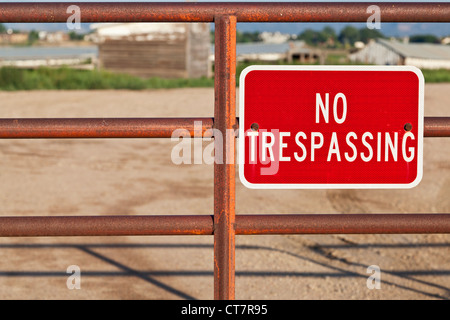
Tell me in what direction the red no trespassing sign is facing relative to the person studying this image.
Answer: facing the viewer

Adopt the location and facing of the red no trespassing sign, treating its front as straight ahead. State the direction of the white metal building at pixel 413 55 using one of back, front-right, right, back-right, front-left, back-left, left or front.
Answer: back

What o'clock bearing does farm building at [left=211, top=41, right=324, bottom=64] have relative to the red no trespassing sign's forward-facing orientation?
The farm building is roughly at 6 o'clock from the red no trespassing sign.

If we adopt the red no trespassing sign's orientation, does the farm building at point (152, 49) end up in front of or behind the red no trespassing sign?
behind
